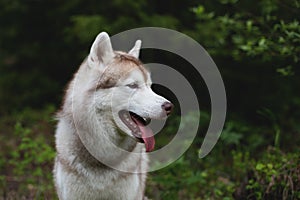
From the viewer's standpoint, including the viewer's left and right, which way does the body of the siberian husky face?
facing the viewer and to the right of the viewer
